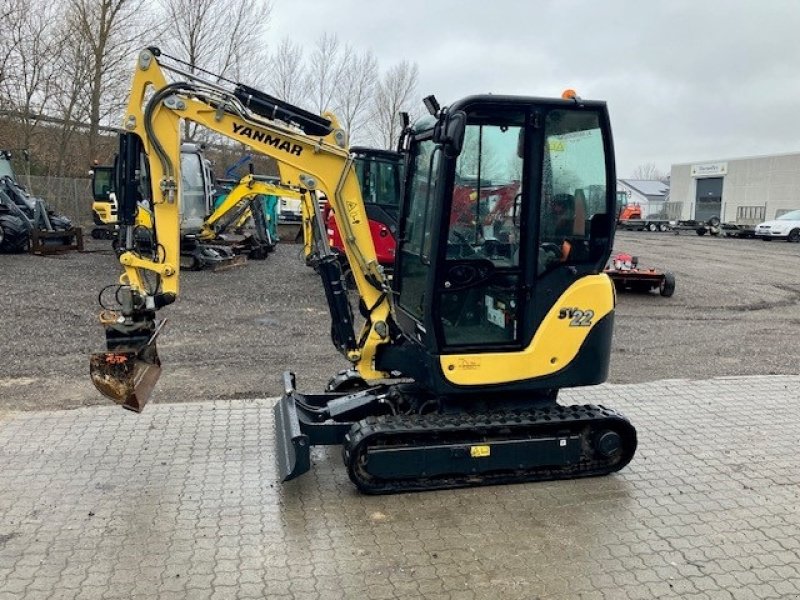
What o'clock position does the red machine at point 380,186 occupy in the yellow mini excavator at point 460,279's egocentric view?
The red machine is roughly at 3 o'clock from the yellow mini excavator.

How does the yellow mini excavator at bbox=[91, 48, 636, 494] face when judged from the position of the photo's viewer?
facing to the left of the viewer

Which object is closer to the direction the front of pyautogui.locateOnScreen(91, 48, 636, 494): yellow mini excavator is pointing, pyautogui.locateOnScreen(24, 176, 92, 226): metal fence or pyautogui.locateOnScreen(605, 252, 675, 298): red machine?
the metal fence

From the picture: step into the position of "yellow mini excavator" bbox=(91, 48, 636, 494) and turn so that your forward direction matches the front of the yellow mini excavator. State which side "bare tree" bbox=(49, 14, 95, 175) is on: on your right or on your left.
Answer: on your right

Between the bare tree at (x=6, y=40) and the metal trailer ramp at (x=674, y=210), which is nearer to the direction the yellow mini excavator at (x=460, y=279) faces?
the bare tree

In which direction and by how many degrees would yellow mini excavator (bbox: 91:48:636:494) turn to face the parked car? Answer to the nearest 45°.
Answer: approximately 135° to its right

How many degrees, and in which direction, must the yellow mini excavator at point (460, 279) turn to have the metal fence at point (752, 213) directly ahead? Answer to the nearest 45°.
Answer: approximately 135° to its right

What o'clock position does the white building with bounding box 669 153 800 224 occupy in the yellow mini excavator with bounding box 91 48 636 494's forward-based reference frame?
The white building is roughly at 4 o'clock from the yellow mini excavator.

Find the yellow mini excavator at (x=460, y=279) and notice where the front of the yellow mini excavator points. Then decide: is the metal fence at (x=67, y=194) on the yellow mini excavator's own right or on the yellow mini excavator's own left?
on the yellow mini excavator's own right

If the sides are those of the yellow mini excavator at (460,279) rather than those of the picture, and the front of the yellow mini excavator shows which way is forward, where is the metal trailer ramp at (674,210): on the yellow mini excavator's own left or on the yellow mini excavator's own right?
on the yellow mini excavator's own right

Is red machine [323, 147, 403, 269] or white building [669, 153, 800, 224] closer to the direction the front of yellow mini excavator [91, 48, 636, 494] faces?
the red machine

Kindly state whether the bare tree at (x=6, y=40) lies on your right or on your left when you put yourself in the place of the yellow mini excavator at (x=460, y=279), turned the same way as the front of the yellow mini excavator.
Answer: on your right
